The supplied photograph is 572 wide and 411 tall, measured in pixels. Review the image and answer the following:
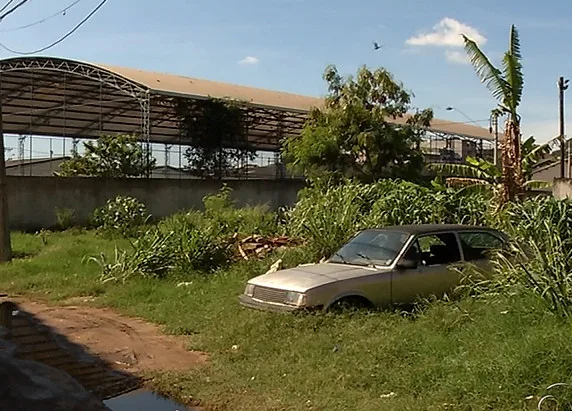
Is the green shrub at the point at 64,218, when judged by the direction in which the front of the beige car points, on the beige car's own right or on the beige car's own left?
on the beige car's own right

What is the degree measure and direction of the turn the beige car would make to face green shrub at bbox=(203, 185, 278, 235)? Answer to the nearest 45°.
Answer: approximately 90° to its right

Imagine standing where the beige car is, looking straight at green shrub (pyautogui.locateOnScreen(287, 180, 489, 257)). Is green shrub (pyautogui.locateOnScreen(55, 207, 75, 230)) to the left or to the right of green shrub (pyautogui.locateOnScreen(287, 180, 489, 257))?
left

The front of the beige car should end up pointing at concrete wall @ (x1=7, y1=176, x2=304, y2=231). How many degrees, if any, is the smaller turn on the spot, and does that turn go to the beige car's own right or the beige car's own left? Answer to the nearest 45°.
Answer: approximately 90° to the beige car's own right

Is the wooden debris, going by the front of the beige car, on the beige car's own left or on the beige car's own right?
on the beige car's own right

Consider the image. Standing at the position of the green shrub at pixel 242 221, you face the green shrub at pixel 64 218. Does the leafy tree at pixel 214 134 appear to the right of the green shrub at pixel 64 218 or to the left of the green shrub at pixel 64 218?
right

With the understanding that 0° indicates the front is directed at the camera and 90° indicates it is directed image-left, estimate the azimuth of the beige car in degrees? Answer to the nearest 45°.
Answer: approximately 45°

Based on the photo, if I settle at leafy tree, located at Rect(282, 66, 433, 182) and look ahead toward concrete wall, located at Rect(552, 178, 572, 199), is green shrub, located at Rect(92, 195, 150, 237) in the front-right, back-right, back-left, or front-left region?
back-right

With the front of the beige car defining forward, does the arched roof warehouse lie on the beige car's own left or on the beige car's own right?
on the beige car's own right

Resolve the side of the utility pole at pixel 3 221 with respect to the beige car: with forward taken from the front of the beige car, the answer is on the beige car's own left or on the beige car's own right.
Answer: on the beige car's own right

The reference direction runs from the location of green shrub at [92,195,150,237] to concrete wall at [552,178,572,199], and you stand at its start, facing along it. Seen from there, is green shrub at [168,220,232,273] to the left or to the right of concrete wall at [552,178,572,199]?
right

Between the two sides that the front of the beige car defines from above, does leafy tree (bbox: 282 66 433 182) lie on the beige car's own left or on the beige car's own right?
on the beige car's own right

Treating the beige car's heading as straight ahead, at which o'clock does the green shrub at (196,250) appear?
The green shrub is roughly at 3 o'clock from the beige car.

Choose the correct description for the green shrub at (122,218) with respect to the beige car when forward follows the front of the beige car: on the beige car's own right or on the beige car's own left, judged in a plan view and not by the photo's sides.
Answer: on the beige car's own right

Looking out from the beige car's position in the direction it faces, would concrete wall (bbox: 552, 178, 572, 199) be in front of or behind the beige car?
behind
